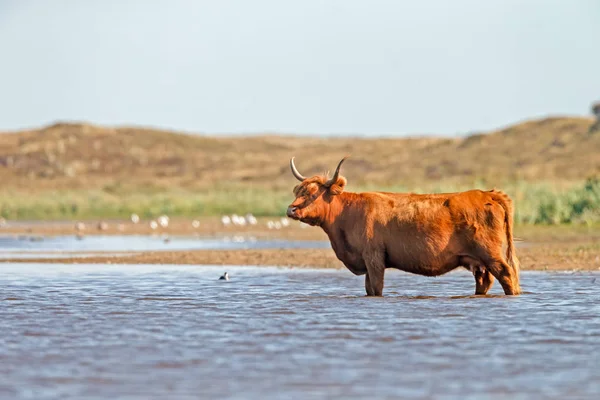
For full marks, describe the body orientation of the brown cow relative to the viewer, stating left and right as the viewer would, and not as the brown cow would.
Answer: facing to the left of the viewer
